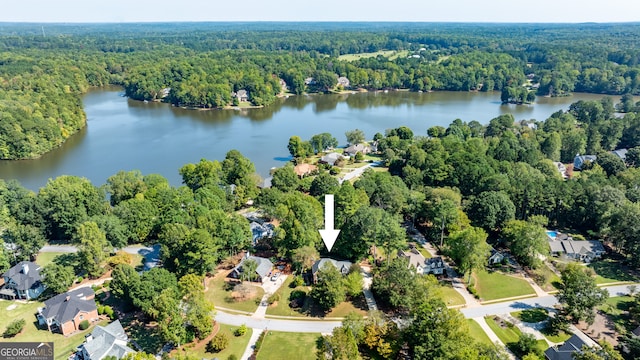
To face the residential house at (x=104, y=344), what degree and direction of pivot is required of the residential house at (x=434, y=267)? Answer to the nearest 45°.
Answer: approximately 45° to its right

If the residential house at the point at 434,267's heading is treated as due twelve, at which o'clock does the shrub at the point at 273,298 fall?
The shrub is roughly at 2 o'clock from the residential house.

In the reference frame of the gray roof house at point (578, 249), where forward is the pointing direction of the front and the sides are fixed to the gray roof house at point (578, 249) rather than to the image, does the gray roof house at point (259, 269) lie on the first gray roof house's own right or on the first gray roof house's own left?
on the first gray roof house's own right

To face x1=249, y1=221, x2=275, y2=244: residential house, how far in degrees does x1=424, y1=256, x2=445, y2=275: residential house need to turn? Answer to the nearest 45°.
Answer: approximately 90° to its right

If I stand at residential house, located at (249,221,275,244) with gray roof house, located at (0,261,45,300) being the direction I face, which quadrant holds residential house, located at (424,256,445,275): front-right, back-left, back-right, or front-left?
back-left

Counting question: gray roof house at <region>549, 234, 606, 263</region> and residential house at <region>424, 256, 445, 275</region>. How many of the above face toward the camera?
2

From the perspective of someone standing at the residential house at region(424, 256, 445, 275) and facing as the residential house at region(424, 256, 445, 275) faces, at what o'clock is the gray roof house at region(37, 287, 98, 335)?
The gray roof house is roughly at 2 o'clock from the residential house.

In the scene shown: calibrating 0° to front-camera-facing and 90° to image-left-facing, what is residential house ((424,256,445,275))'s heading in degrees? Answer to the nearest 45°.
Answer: approximately 0°

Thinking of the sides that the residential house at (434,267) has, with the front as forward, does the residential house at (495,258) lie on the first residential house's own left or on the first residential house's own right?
on the first residential house's own left

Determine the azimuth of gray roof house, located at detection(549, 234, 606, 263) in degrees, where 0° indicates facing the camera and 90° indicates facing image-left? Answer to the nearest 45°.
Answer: approximately 0°
